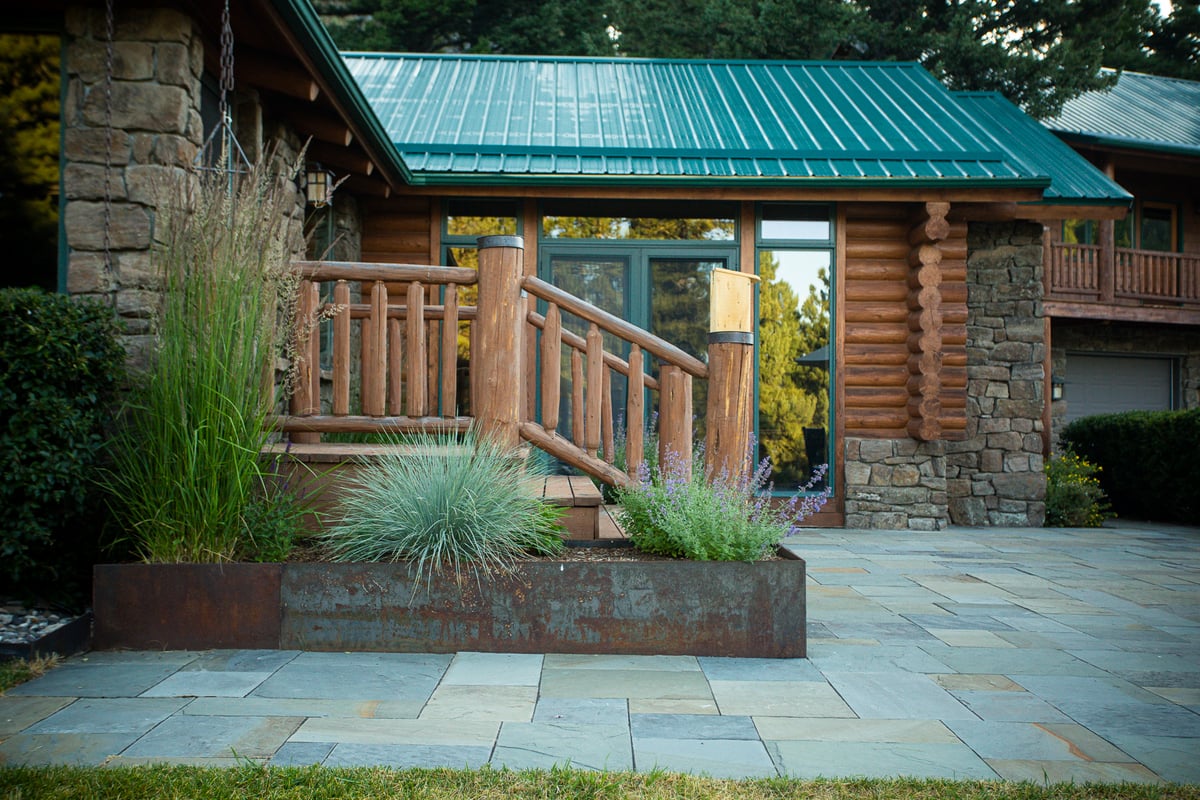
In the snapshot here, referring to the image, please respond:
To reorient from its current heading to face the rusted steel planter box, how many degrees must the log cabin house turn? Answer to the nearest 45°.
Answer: approximately 45° to its right

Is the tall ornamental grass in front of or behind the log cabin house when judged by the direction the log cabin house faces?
in front

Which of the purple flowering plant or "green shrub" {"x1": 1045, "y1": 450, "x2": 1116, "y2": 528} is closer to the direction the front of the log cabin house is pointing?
the purple flowering plant

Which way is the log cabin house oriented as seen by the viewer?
toward the camera

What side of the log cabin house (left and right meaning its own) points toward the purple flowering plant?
front

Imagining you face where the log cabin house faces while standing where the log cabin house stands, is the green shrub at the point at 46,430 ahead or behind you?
ahead

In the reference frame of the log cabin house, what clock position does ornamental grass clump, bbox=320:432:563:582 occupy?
The ornamental grass clump is roughly at 1 o'clock from the log cabin house.

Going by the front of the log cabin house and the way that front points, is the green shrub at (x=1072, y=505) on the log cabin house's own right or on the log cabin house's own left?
on the log cabin house's own left
